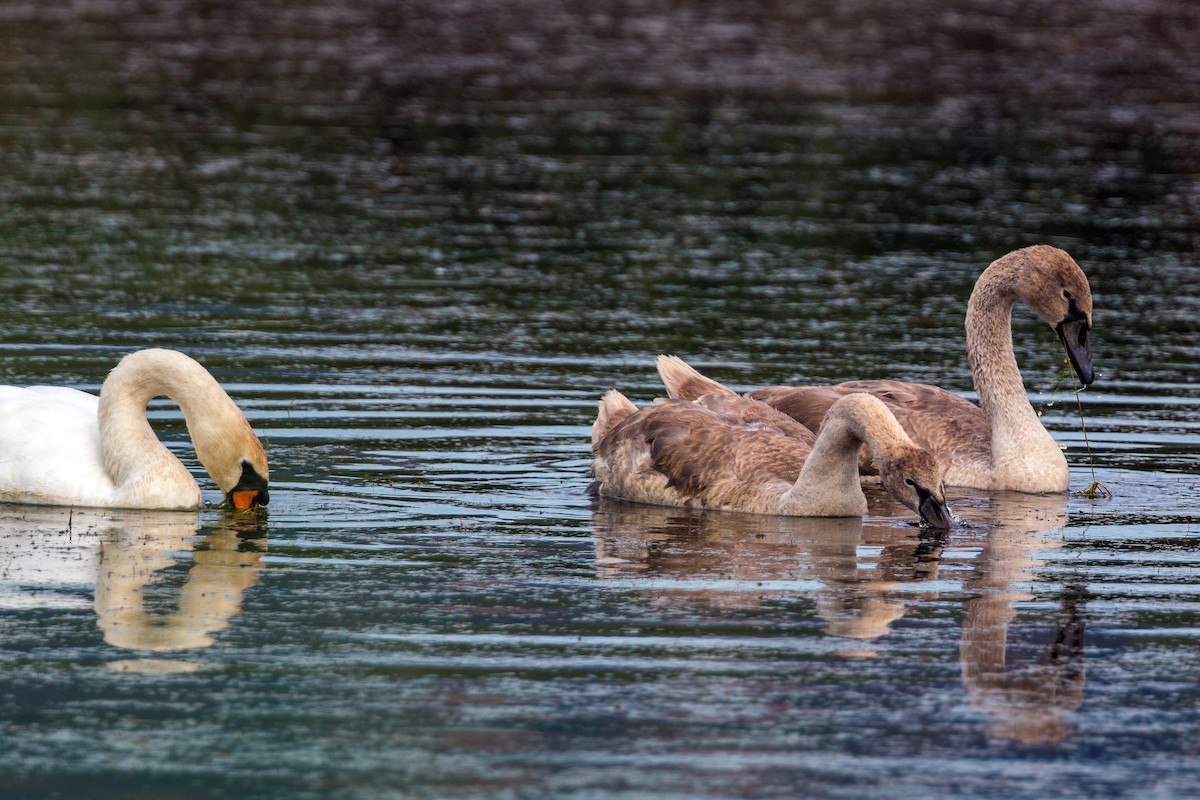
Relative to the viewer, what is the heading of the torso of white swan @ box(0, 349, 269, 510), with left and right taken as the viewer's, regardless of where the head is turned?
facing to the right of the viewer

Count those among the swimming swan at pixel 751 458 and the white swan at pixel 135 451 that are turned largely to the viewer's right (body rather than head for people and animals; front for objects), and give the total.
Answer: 2

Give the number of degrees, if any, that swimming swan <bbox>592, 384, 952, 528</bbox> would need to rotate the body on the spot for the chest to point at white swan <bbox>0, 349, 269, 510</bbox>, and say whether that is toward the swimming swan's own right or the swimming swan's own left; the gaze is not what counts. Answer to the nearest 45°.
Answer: approximately 180°

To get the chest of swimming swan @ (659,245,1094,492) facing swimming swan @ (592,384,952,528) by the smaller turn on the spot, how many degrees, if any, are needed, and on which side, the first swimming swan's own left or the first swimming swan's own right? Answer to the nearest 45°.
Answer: approximately 135° to the first swimming swan's own right

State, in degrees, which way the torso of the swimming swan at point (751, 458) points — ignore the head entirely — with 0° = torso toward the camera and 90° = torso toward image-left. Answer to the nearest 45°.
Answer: approximately 270°

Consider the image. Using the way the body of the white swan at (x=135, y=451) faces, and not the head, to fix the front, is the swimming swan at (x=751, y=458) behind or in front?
in front

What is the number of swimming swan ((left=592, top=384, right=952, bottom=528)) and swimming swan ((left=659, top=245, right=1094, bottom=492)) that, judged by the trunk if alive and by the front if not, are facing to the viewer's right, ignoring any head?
2

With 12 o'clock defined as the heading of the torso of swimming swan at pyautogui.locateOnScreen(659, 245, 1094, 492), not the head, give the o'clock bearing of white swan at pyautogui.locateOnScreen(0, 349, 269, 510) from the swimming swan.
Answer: The white swan is roughly at 5 o'clock from the swimming swan.

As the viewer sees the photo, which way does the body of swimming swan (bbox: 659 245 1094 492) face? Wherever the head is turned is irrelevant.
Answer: to the viewer's right

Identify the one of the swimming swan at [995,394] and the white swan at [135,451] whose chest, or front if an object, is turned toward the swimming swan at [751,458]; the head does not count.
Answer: the white swan

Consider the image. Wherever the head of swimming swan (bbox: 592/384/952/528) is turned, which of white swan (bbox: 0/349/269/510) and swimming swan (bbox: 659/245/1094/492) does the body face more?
the swimming swan
